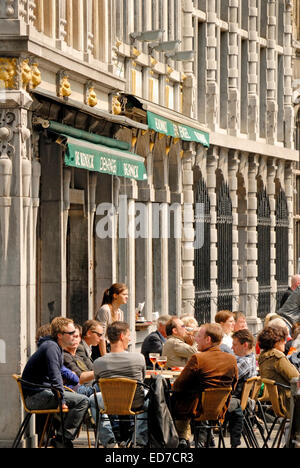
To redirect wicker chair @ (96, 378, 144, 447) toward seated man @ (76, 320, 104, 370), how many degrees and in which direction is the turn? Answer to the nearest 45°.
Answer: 0° — it already faces them

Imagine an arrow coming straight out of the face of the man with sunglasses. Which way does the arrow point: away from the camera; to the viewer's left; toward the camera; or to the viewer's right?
to the viewer's right

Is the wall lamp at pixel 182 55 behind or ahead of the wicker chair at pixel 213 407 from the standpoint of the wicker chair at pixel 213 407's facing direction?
ahead

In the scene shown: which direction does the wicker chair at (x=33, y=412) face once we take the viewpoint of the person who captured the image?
facing to the right of the viewer

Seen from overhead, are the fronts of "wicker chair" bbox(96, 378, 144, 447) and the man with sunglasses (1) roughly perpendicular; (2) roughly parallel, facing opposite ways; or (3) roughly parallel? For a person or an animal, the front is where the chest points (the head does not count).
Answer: roughly perpendicular

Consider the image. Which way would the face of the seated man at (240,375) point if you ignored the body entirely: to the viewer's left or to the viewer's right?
to the viewer's left

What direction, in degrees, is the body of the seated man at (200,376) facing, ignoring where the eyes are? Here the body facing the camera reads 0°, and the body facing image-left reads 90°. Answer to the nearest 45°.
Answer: approximately 135°

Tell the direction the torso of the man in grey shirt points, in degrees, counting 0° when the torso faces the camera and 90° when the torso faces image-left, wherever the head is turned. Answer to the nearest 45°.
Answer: approximately 180°

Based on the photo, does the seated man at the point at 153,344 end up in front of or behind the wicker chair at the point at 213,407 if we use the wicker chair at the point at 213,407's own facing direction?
in front

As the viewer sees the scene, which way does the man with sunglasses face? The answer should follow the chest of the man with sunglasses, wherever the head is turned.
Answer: to the viewer's right
